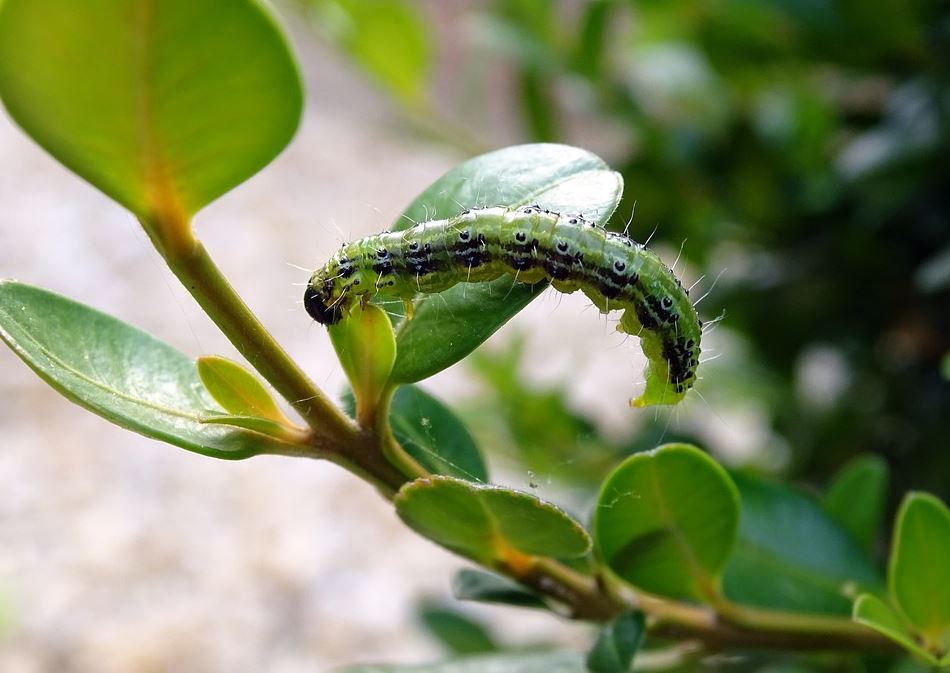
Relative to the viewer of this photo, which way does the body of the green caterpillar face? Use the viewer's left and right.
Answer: facing to the left of the viewer
